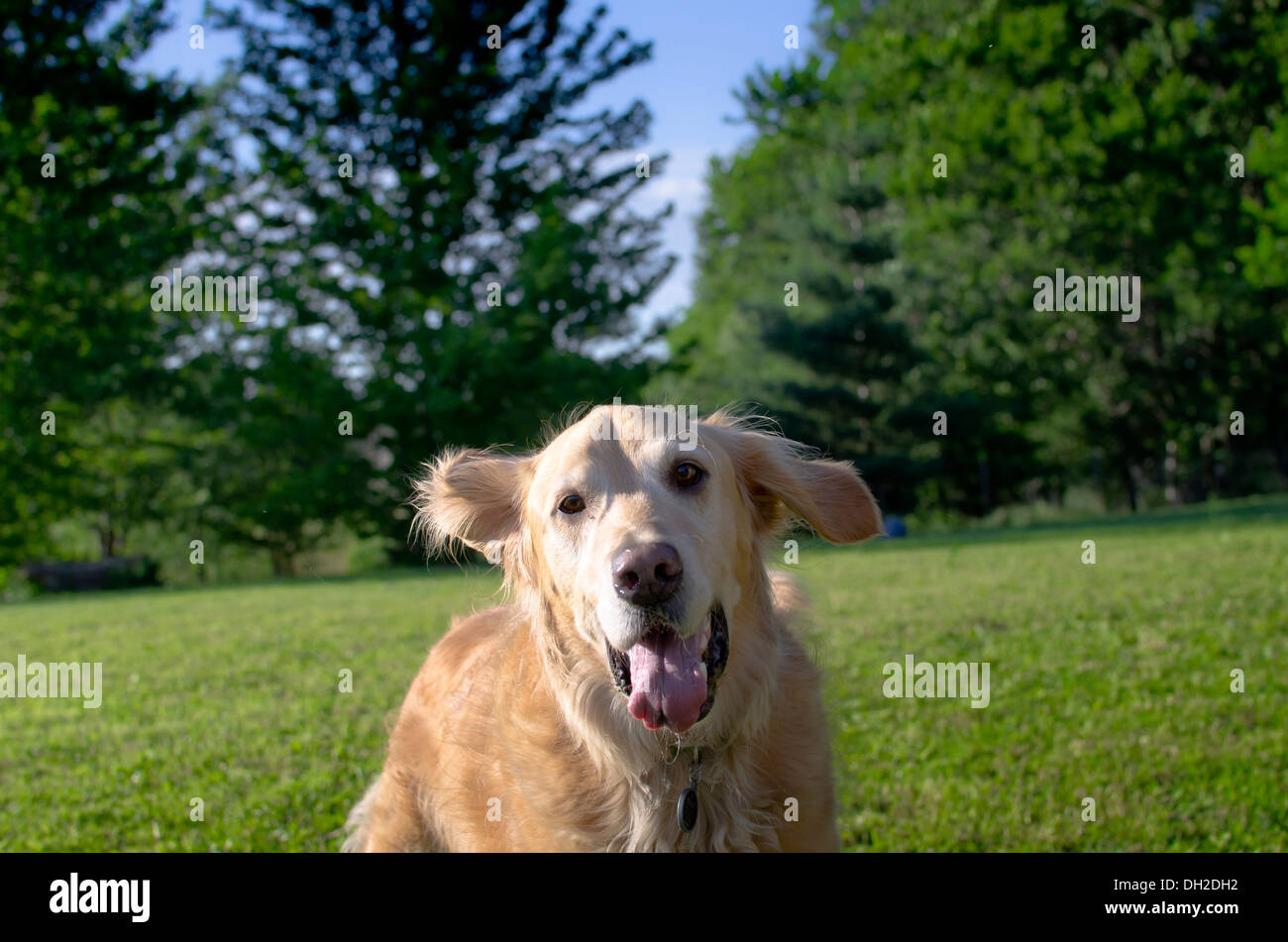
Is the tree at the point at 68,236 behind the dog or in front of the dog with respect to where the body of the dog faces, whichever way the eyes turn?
behind

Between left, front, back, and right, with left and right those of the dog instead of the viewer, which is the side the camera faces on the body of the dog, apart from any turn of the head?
front
